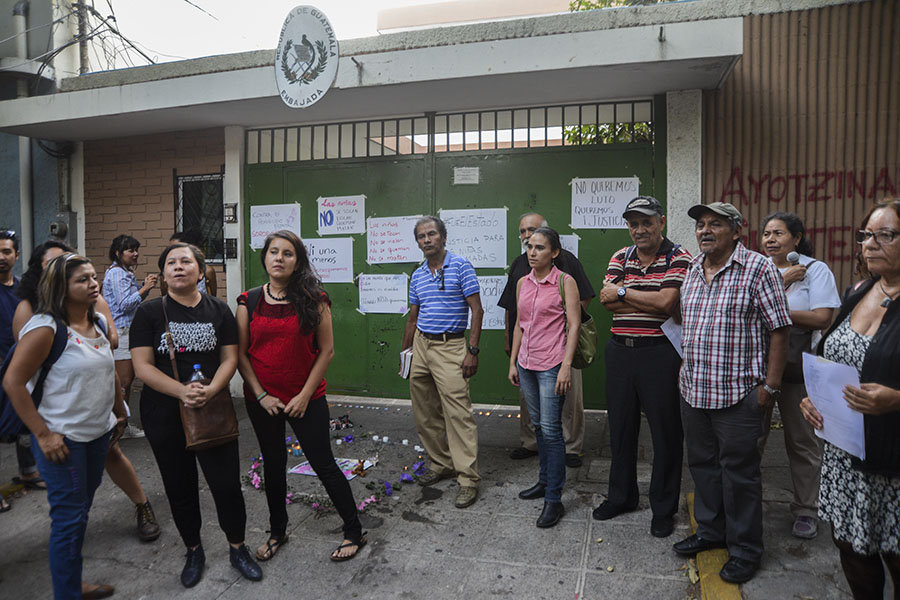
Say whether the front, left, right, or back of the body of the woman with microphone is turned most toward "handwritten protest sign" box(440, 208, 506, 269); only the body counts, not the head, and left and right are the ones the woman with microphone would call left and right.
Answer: right

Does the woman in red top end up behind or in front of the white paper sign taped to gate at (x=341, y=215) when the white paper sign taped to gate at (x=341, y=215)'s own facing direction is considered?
in front

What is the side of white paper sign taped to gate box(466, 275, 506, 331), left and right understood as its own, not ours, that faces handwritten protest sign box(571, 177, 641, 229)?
left

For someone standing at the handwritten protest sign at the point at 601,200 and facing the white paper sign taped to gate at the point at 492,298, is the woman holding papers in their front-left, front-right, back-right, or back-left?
back-left

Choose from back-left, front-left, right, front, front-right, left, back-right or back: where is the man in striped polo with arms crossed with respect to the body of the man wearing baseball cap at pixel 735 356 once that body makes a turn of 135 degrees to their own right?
front-left

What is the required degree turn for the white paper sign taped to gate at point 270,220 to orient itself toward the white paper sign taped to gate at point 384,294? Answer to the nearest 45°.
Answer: approximately 45° to its left

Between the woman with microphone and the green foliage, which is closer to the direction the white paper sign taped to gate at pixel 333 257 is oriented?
the woman with microphone

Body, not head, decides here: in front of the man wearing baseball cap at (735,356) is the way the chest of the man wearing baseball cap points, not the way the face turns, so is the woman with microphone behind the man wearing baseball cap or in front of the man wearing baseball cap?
behind

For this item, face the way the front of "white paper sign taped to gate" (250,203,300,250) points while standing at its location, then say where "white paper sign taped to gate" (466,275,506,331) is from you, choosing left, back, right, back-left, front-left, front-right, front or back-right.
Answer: front-left

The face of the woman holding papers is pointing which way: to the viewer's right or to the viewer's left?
to the viewer's left

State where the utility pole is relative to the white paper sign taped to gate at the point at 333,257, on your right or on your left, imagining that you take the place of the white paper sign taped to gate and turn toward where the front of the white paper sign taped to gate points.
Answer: on your right

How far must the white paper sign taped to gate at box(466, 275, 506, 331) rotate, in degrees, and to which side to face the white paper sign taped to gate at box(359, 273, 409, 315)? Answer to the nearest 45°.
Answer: approximately 90° to its right
